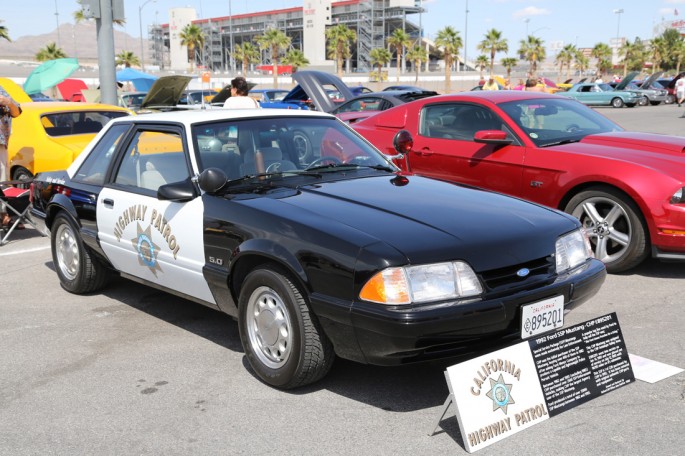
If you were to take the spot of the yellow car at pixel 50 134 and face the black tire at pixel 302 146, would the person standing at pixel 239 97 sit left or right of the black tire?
left

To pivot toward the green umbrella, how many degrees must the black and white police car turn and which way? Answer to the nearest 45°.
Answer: approximately 180°

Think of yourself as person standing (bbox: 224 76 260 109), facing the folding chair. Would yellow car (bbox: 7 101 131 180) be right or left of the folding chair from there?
right

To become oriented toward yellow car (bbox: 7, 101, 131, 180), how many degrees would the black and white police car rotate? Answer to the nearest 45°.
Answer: approximately 180°

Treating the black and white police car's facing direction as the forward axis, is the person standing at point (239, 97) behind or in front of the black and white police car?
behind

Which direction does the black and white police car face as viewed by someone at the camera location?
facing the viewer and to the right of the viewer

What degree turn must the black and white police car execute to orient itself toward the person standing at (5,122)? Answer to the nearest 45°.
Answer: approximately 180°

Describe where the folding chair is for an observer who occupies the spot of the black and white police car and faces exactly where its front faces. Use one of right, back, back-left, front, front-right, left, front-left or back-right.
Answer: back

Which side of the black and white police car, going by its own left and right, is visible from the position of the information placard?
front
